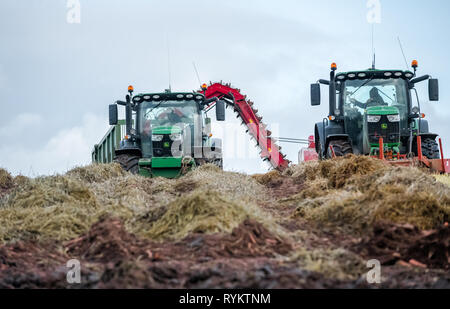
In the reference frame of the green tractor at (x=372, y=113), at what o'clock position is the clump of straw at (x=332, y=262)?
The clump of straw is roughly at 12 o'clock from the green tractor.

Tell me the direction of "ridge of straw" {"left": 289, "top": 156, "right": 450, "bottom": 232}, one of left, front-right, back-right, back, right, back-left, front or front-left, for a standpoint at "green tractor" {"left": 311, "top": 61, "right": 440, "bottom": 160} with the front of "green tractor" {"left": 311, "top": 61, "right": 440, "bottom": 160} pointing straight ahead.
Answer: front

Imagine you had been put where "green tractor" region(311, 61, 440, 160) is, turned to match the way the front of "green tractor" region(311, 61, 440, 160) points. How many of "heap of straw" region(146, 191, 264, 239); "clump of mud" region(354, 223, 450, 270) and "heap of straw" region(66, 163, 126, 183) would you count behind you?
0

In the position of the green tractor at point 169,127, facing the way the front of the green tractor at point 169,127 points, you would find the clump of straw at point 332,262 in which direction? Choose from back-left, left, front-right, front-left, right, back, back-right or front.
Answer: front

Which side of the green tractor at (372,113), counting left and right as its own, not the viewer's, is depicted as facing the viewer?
front

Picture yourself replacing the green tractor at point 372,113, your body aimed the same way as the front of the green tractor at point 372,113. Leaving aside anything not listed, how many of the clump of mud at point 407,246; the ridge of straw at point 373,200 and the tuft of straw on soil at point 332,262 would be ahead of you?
3

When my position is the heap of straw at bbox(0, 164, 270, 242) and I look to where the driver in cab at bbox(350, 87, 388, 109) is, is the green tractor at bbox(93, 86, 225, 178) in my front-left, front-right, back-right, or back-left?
front-left

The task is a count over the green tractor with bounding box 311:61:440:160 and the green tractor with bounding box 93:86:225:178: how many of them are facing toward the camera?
2

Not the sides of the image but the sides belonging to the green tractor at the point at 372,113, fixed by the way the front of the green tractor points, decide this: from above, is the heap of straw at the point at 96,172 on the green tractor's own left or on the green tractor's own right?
on the green tractor's own right

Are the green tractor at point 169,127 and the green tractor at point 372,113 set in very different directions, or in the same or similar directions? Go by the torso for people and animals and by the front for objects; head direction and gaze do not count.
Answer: same or similar directions

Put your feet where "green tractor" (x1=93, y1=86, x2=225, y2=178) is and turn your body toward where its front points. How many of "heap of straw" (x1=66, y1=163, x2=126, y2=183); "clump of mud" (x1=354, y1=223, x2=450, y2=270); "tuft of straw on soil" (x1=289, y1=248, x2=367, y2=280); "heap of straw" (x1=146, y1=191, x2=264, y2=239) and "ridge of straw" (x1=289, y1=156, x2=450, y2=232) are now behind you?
0

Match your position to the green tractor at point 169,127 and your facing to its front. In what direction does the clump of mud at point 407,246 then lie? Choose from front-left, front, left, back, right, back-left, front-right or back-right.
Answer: front

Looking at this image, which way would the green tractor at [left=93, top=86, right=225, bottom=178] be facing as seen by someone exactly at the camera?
facing the viewer

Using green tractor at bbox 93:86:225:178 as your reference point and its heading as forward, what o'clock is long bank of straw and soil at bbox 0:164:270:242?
The long bank of straw and soil is roughly at 12 o'clock from the green tractor.

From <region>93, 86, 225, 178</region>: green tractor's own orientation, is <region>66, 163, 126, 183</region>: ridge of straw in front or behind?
in front

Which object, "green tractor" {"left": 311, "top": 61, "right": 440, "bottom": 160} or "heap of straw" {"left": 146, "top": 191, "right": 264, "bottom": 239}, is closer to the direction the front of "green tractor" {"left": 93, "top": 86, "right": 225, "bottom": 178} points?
the heap of straw

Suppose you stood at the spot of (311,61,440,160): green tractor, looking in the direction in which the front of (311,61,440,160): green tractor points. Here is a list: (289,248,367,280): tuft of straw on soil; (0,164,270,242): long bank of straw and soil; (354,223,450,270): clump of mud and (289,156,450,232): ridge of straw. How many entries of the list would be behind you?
0

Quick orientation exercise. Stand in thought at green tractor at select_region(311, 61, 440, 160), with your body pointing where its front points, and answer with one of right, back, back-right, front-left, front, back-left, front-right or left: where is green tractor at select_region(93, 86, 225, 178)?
right

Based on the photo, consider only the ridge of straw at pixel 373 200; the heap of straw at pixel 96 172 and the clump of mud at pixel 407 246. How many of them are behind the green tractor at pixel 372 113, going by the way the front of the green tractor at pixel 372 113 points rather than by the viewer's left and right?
0
